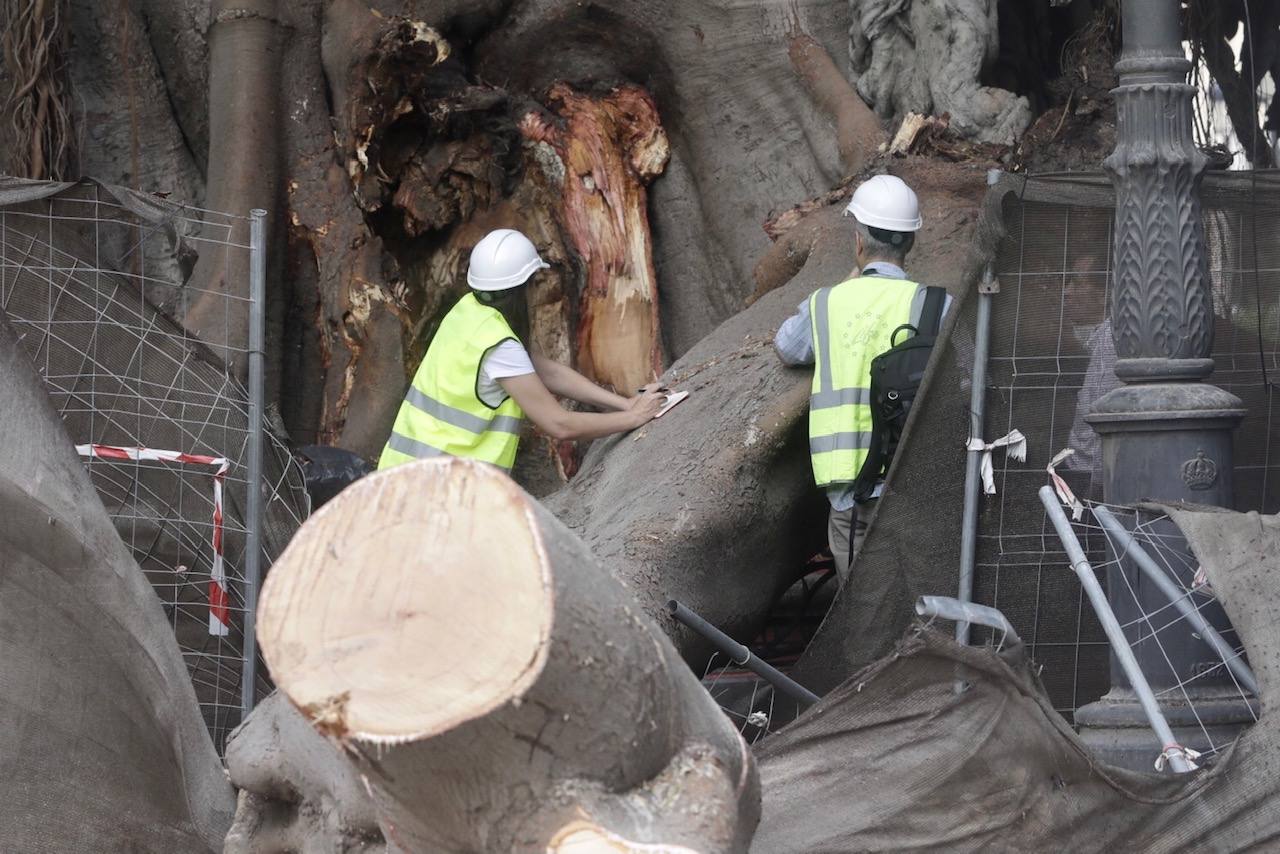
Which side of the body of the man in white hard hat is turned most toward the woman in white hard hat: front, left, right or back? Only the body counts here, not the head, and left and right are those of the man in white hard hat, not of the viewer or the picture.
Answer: left

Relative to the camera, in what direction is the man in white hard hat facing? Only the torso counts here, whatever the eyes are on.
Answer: away from the camera

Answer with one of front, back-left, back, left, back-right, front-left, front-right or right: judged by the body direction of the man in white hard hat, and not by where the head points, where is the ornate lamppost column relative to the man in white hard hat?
back-right

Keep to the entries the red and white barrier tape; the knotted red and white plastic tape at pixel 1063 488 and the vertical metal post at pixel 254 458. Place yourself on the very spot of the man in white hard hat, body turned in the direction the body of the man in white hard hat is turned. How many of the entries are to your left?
2

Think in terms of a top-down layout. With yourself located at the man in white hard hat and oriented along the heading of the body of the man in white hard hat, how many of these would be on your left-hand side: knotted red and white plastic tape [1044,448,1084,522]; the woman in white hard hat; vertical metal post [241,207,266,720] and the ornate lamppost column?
2

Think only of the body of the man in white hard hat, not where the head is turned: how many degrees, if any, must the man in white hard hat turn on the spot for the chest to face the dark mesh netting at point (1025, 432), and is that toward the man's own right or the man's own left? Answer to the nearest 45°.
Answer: approximately 135° to the man's own right

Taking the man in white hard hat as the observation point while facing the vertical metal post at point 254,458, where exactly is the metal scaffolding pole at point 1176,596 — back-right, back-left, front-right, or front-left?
back-left

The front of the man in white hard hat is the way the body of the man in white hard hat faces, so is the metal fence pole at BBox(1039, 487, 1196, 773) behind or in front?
behind

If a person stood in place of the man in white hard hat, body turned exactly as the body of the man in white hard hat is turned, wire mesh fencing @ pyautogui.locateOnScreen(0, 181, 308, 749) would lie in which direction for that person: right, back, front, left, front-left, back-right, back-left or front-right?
left

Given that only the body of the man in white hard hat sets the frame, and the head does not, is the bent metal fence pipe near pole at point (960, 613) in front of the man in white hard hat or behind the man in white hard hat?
behind

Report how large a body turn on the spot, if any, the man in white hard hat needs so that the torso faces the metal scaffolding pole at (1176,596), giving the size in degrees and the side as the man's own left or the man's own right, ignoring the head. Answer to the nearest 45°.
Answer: approximately 135° to the man's own right

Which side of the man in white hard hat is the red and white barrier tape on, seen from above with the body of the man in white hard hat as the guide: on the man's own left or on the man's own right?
on the man's own left

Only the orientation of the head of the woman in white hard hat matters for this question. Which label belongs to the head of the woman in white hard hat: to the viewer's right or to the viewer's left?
to the viewer's right

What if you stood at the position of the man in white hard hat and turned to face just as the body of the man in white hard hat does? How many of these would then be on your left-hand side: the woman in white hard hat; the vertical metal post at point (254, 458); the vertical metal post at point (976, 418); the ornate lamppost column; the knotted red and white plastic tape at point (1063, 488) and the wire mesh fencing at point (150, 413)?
3

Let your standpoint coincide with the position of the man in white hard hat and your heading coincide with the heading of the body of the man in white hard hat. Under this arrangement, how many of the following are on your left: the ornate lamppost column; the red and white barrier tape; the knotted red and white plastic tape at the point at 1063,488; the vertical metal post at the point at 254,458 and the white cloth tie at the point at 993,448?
2
